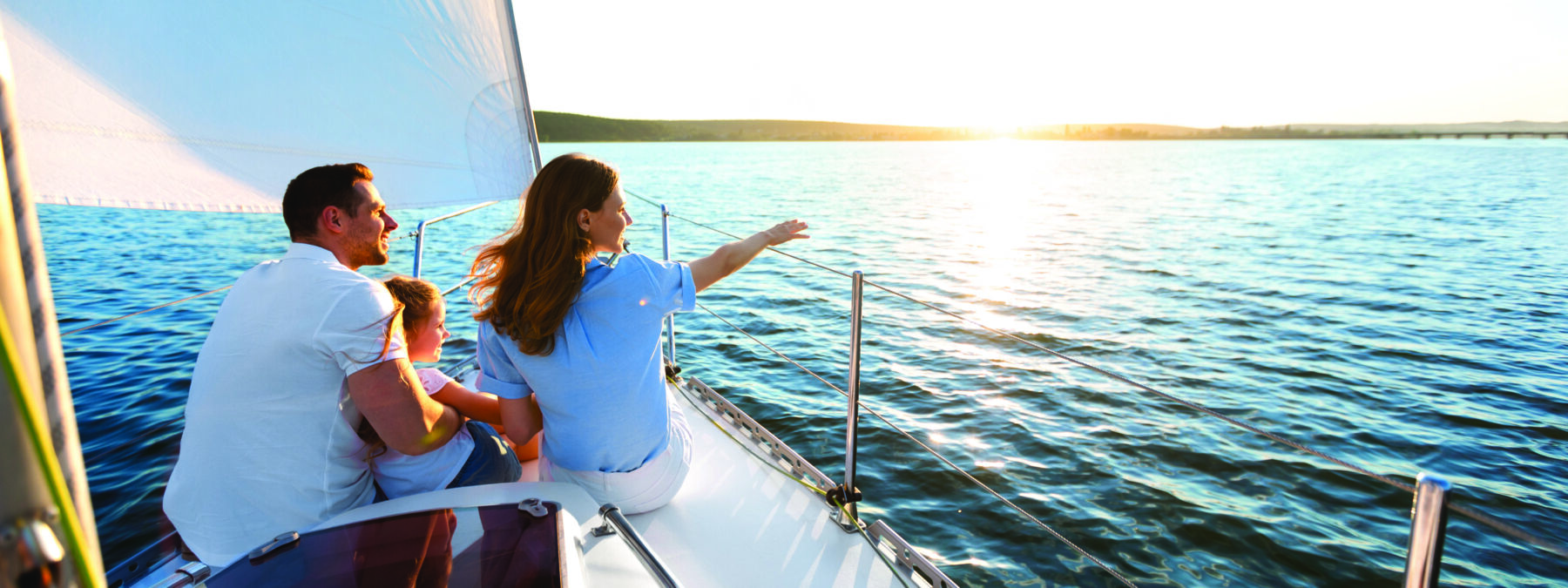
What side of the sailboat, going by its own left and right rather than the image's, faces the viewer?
back

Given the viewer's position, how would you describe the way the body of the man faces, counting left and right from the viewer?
facing away from the viewer and to the right of the viewer
